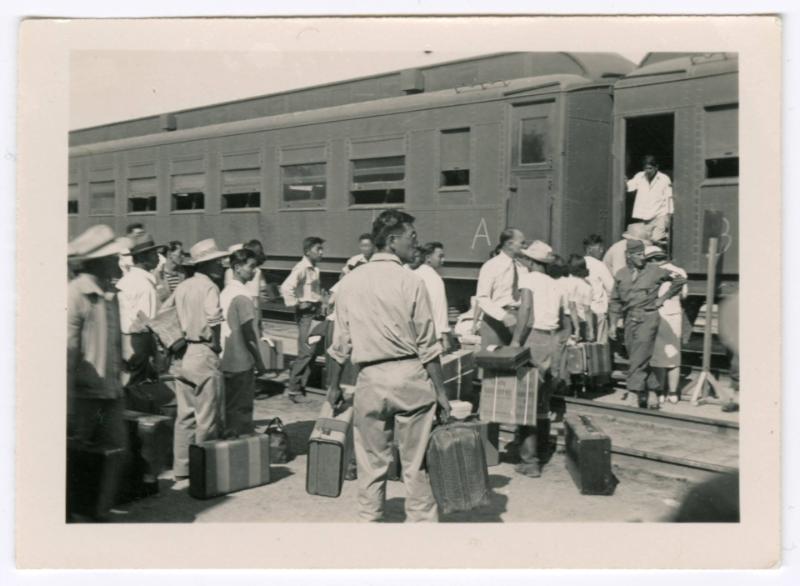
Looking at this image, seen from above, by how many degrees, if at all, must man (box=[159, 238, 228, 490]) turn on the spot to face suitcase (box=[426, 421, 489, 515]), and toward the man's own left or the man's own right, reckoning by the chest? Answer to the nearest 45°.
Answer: approximately 90° to the man's own right

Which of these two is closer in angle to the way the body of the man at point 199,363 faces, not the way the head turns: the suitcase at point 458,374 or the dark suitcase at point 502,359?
the suitcase

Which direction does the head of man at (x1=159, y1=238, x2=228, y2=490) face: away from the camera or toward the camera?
away from the camera

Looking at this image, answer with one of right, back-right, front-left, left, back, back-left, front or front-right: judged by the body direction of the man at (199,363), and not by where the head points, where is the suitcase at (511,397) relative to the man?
front-right

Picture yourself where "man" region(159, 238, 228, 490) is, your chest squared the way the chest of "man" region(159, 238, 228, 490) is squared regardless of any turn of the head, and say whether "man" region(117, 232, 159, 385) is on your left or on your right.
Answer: on your left

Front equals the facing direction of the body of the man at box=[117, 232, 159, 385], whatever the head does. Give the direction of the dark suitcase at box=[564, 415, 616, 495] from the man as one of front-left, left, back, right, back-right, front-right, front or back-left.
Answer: right

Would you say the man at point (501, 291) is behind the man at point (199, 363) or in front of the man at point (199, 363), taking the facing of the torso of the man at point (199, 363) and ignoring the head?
in front

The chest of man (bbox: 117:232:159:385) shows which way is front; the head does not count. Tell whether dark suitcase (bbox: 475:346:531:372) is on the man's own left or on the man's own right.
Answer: on the man's own right
